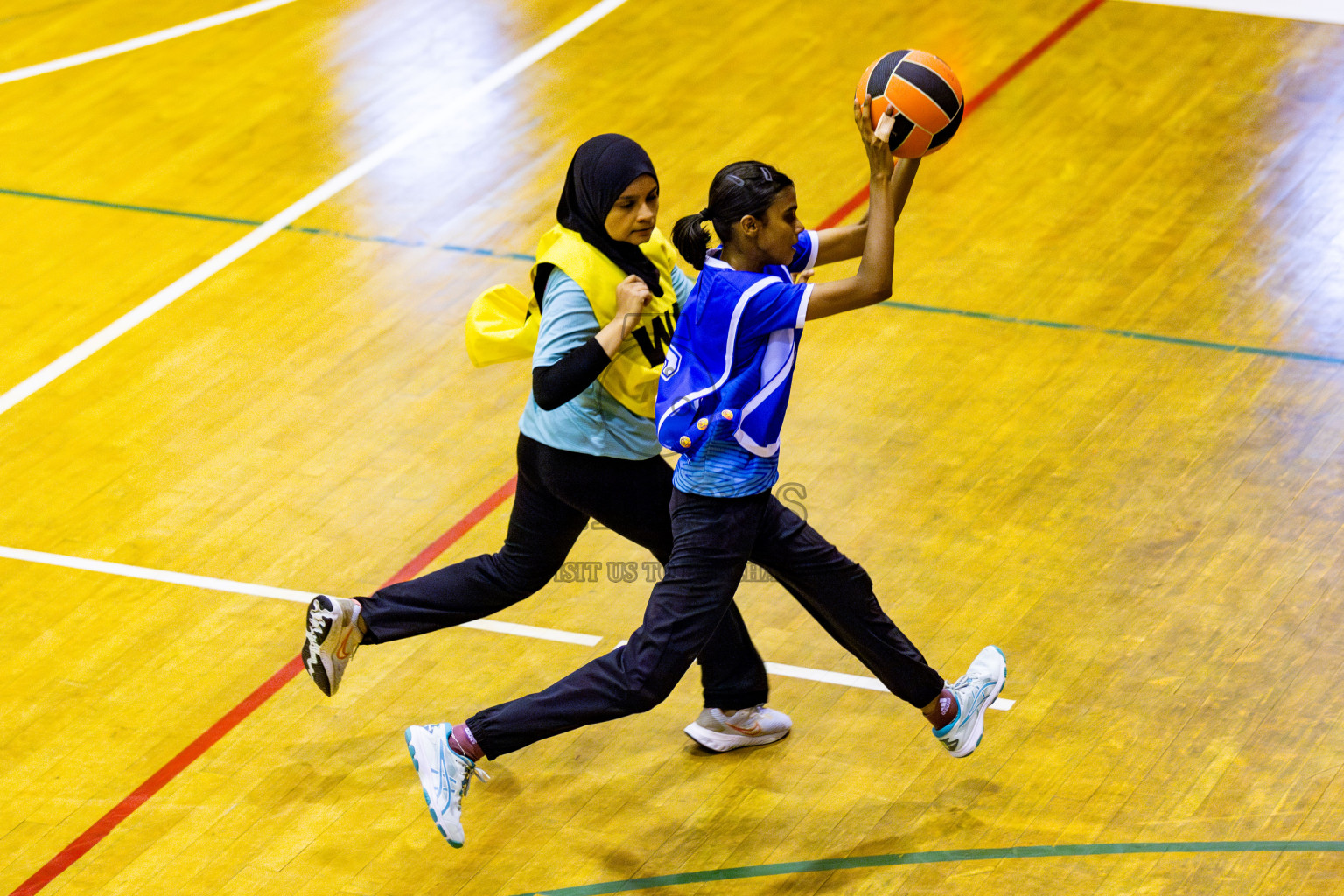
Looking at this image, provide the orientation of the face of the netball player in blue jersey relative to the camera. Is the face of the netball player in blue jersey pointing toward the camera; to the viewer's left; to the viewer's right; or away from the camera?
to the viewer's right

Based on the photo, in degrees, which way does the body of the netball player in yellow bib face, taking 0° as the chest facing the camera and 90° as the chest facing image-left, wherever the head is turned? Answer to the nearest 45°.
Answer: approximately 315°

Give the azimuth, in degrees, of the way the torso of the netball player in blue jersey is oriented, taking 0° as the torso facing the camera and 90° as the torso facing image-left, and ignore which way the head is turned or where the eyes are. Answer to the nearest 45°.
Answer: approximately 270°
